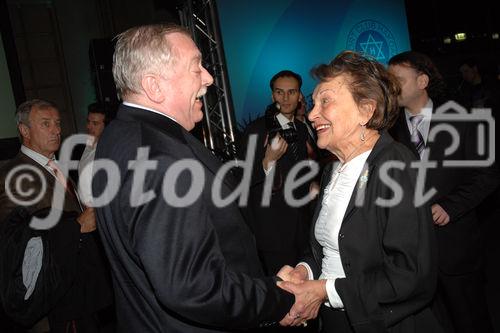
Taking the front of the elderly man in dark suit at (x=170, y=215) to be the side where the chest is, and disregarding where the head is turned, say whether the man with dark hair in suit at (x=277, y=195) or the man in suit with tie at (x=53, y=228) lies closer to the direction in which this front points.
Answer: the man with dark hair in suit

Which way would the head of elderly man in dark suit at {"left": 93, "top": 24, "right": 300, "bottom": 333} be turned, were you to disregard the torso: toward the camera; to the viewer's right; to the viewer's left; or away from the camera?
to the viewer's right

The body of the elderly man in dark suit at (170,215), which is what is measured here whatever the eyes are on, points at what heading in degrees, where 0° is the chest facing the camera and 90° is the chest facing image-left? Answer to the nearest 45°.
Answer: approximately 270°

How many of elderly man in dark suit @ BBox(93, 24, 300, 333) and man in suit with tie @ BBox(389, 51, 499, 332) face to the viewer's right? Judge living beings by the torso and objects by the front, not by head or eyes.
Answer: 1

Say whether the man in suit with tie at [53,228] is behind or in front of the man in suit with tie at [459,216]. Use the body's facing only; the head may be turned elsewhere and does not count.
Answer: in front

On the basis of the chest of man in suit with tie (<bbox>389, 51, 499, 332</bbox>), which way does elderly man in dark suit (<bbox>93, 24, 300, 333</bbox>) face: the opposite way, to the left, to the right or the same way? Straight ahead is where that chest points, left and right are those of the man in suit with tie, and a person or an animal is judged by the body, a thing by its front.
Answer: the opposite way

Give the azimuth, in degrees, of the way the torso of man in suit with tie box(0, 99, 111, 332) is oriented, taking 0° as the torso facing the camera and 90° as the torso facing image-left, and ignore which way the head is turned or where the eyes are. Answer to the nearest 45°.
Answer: approximately 315°

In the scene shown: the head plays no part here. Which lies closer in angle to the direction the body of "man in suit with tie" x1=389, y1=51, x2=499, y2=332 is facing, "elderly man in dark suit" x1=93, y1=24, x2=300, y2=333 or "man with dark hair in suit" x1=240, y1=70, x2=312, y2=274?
the elderly man in dark suit

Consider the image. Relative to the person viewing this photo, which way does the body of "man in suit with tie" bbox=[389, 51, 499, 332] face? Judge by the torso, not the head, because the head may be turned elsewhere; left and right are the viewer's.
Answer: facing the viewer and to the left of the viewer

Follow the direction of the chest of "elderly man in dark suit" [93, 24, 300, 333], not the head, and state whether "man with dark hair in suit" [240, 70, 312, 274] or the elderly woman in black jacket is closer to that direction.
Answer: the elderly woman in black jacket

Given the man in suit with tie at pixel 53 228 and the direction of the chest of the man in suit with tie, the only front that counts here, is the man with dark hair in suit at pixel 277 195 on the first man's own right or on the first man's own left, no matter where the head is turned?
on the first man's own left

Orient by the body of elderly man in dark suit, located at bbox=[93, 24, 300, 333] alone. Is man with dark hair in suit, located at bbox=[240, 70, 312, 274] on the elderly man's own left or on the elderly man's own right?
on the elderly man's own left

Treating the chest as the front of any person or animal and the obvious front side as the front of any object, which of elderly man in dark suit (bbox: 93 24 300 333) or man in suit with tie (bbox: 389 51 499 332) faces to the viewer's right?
the elderly man in dark suit
